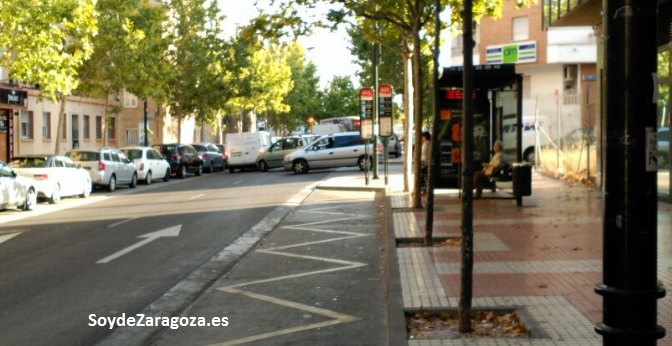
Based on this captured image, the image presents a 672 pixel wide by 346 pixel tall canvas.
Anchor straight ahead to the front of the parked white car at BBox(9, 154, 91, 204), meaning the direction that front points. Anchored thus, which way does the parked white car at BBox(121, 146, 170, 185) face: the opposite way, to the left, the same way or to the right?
the same way

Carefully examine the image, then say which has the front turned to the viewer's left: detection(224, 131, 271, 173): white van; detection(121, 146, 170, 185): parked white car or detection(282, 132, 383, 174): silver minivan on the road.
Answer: the silver minivan on the road

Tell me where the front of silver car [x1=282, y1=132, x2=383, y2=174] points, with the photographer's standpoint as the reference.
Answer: facing to the left of the viewer

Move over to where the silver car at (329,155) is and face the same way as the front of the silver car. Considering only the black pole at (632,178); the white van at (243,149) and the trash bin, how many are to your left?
2

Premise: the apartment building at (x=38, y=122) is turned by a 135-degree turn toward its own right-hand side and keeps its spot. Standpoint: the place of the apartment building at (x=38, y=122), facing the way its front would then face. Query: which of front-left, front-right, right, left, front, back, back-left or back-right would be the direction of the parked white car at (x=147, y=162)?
back-left

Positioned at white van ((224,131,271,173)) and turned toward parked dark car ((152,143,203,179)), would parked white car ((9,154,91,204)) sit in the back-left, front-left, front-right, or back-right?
front-left

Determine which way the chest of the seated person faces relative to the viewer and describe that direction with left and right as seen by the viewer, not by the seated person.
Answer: facing to the left of the viewer

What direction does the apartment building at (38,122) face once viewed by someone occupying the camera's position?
facing the viewer and to the right of the viewer

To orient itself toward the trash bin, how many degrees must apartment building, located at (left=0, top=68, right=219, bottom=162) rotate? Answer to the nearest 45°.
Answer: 0° — it already faces it
